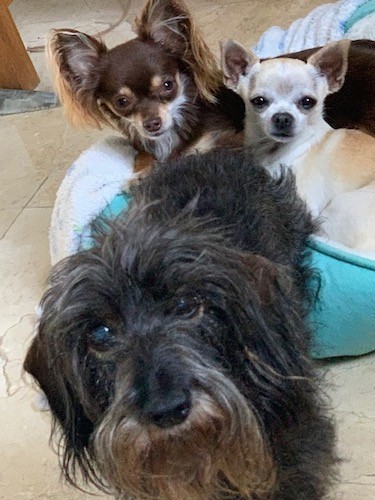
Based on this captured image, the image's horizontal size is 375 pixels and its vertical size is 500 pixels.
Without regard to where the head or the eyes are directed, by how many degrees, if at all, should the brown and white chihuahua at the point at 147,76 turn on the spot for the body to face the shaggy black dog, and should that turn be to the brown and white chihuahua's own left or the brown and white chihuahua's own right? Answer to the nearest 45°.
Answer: approximately 45° to the brown and white chihuahua's own left

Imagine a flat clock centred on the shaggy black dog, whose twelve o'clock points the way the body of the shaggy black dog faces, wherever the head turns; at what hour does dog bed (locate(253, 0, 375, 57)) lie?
The dog bed is roughly at 7 o'clock from the shaggy black dog.

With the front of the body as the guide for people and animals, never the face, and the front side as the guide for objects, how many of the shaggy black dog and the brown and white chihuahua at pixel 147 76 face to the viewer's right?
0

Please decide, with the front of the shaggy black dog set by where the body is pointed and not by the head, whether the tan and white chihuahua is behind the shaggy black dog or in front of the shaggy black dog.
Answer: behind

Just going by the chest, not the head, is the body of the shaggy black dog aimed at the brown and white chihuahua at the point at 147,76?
no

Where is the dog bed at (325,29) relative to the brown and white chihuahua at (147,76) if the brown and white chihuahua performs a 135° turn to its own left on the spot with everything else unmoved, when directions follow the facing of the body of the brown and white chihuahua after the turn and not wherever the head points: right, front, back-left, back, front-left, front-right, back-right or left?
front-left

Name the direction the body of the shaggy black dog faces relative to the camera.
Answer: toward the camera
